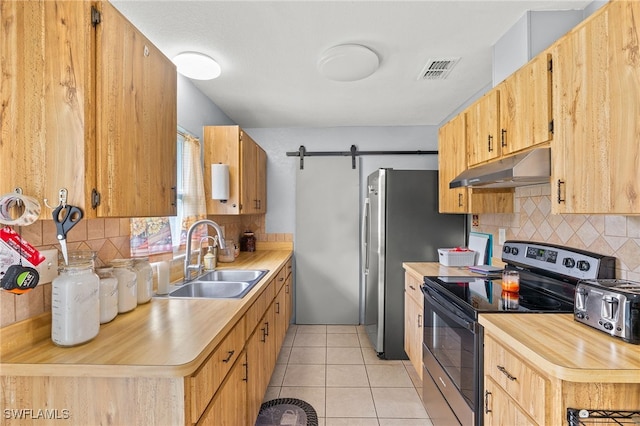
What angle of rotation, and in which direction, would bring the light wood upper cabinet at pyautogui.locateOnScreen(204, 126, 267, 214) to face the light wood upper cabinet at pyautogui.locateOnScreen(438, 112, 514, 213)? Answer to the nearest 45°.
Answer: approximately 45° to its right

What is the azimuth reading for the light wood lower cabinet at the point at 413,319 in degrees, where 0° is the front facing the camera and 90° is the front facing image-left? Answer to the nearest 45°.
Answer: approximately 90°

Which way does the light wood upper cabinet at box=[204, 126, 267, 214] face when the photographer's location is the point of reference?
facing to the right of the viewer

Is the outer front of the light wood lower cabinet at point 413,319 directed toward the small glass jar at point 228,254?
yes

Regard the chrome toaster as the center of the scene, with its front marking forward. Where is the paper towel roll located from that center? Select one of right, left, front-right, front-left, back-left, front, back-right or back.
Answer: front-right

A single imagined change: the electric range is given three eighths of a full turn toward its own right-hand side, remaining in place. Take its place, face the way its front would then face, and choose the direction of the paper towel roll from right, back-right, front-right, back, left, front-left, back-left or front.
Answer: left

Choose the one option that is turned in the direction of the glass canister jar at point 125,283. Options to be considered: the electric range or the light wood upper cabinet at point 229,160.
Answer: the electric range

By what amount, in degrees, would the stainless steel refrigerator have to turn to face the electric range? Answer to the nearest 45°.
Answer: approximately 90° to its left

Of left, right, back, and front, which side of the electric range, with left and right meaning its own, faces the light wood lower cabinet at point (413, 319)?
right
